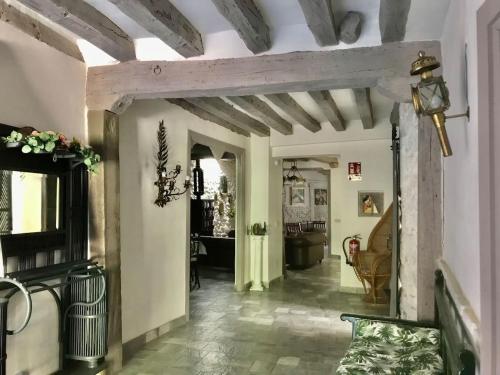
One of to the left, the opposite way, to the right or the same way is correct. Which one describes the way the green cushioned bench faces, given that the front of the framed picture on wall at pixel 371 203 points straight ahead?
to the right

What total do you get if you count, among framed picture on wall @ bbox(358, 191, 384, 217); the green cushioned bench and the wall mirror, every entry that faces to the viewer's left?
1

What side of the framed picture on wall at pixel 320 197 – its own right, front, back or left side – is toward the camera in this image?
front

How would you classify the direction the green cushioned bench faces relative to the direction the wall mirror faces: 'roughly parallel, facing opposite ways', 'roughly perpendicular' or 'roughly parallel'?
roughly parallel, facing opposite ways

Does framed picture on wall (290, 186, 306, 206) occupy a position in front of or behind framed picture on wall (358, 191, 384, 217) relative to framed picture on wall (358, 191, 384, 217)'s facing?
behind

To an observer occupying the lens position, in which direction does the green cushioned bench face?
facing to the left of the viewer

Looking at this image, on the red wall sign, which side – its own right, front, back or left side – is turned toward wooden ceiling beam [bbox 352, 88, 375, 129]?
front

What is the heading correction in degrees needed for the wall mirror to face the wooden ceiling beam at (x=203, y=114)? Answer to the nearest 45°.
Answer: approximately 90° to its left

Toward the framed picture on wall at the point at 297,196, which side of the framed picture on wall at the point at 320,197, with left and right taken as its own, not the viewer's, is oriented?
right

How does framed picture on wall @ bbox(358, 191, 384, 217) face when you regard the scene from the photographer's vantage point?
facing the viewer

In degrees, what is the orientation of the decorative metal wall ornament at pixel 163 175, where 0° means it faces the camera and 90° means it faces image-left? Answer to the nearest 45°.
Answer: approximately 315°

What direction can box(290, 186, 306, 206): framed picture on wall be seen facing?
toward the camera
